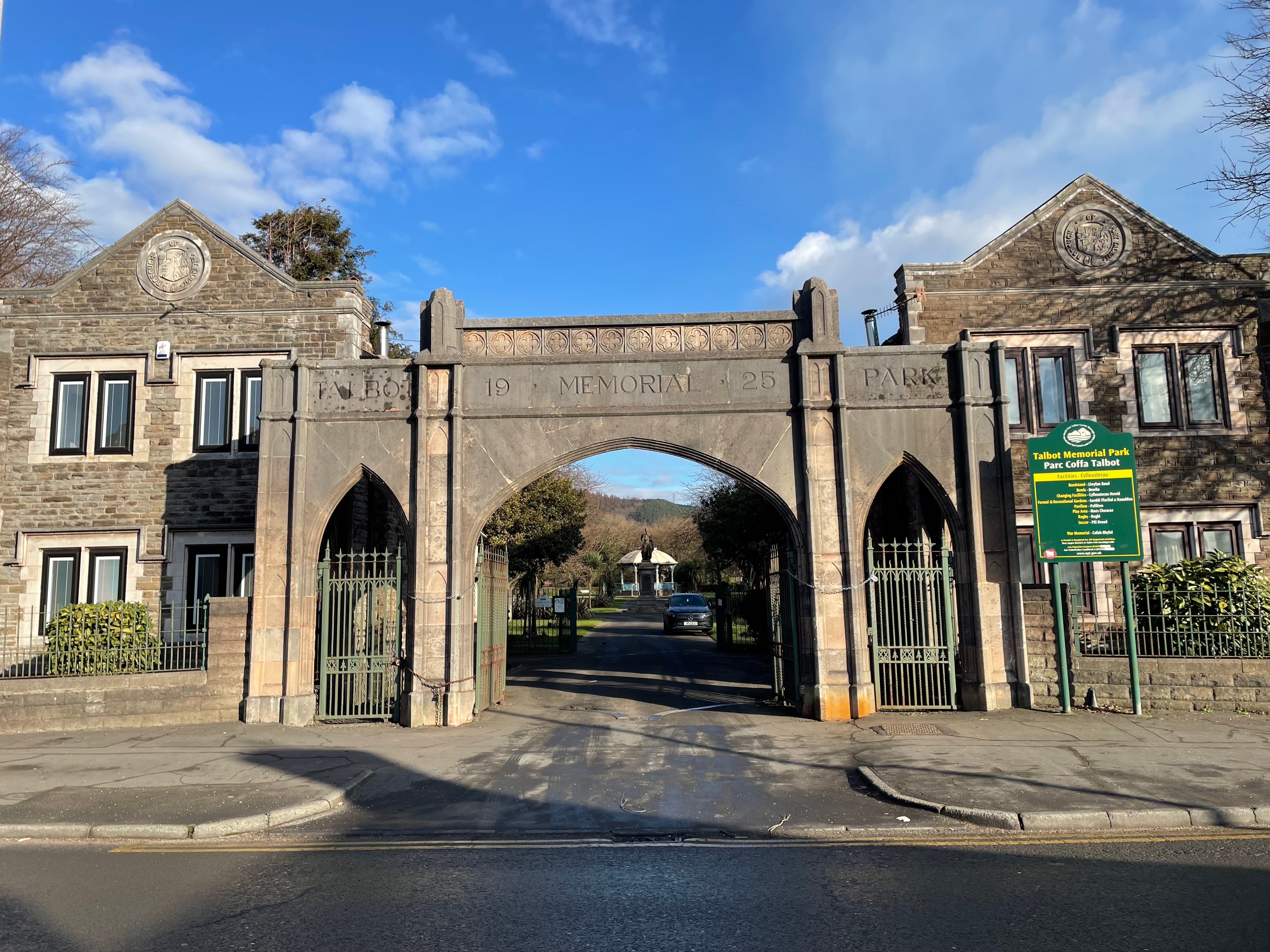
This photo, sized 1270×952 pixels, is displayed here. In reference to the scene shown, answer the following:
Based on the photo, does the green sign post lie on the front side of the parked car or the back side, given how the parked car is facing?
on the front side

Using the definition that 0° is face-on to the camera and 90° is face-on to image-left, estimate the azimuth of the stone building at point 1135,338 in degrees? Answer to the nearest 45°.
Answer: approximately 0°

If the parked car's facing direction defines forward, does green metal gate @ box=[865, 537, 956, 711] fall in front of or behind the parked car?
in front

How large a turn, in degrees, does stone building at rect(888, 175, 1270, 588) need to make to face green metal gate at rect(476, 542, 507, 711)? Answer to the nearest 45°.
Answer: approximately 45° to its right

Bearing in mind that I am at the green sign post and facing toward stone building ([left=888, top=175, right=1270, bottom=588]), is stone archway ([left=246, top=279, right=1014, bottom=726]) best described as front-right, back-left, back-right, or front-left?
back-left

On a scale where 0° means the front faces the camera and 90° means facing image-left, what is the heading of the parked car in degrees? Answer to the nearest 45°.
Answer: approximately 0°

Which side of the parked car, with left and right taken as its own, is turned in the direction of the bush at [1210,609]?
front

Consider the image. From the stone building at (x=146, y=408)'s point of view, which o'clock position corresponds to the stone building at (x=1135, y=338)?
the stone building at (x=1135, y=338) is roughly at 10 o'clock from the stone building at (x=146, y=408).

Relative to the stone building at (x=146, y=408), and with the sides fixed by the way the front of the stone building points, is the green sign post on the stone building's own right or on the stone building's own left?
on the stone building's own left

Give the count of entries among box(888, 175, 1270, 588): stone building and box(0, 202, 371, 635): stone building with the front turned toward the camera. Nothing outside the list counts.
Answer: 2

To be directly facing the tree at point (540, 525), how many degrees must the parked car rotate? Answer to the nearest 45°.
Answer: approximately 45° to its right

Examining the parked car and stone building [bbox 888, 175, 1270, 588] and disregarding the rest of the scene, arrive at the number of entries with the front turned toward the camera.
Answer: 2
